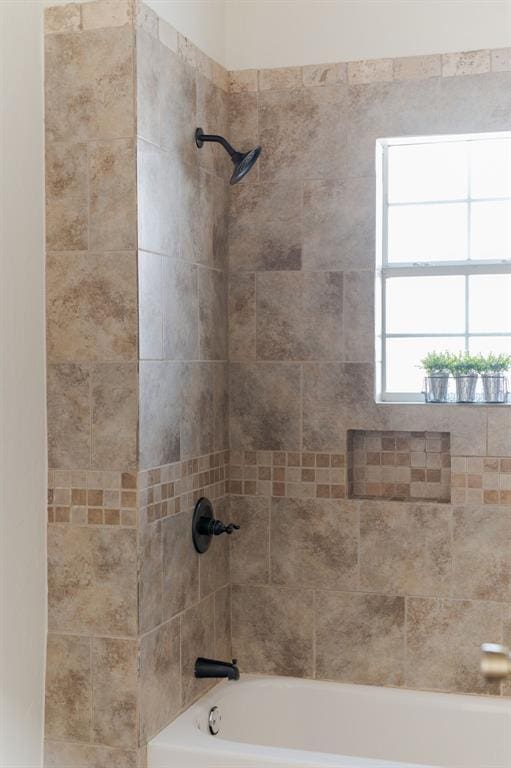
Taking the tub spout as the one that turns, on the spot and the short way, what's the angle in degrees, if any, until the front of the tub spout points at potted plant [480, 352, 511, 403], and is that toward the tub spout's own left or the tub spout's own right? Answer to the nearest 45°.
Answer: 0° — it already faces it

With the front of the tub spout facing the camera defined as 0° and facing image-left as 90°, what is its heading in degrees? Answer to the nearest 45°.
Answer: approximately 270°

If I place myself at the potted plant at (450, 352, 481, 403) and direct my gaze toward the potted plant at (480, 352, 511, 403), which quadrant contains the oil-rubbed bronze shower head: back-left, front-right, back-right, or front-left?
back-right
